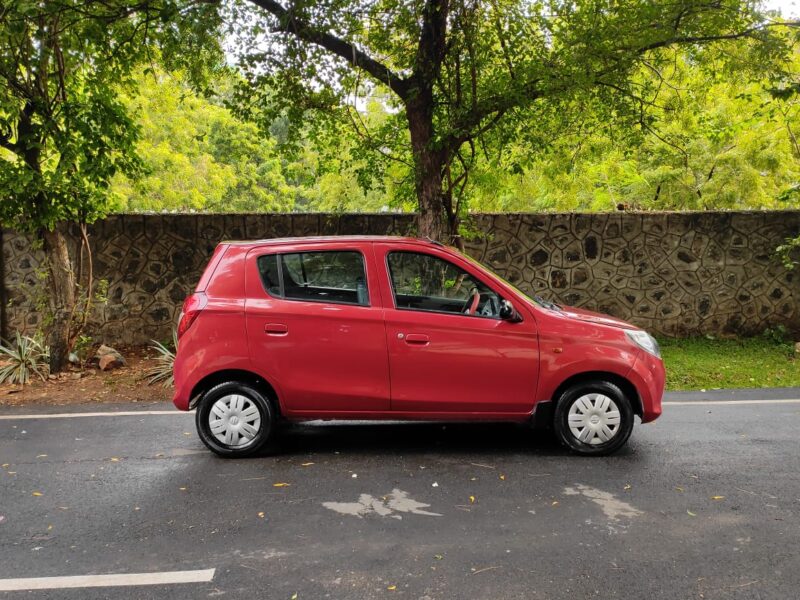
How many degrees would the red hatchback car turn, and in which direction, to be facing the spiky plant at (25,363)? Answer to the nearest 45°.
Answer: approximately 135° to its left

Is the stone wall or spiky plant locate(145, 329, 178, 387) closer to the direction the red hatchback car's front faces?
the stone wall

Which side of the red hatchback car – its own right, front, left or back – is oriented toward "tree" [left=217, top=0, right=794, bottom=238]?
left

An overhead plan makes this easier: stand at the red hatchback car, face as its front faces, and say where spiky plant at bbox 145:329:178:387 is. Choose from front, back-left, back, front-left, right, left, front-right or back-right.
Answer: back-left

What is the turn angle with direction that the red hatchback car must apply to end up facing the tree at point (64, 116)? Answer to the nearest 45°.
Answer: approximately 135° to its left

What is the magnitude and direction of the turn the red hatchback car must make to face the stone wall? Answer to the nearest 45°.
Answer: approximately 45° to its left

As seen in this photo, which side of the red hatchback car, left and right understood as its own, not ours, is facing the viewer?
right

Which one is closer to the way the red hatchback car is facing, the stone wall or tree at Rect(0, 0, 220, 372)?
the stone wall
